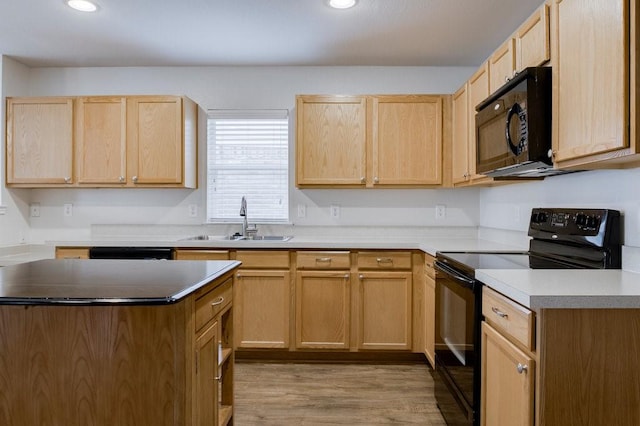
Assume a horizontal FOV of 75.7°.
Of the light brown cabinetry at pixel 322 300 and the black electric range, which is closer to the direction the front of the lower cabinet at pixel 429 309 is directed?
the light brown cabinetry

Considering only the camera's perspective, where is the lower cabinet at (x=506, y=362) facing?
facing the viewer and to the left of the viewer

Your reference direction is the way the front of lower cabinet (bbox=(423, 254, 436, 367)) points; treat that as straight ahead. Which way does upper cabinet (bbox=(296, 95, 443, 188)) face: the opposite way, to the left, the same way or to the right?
to the left

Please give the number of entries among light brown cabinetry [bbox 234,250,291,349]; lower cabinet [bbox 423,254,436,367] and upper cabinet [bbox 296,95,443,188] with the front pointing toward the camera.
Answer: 2

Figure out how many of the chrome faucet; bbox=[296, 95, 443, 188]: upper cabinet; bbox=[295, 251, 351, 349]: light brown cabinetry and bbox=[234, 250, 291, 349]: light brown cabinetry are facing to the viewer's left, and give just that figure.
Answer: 0

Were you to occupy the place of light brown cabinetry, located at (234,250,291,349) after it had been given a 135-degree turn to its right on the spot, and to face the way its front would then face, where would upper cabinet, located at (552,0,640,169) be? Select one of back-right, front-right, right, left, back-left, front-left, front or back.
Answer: back

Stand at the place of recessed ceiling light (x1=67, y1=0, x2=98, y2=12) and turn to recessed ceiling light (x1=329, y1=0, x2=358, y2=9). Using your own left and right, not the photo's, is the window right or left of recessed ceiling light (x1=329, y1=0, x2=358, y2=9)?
left

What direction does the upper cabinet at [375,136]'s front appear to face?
toward the camera

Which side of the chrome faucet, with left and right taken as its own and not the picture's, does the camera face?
front

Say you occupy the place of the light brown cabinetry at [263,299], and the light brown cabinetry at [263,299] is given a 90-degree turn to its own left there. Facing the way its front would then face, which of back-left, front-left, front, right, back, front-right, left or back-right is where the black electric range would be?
front-right

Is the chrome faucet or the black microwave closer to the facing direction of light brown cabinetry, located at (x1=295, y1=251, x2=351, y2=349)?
the black microwave

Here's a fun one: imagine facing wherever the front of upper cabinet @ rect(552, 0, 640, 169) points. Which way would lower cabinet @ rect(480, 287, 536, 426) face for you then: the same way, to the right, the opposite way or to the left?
the same way

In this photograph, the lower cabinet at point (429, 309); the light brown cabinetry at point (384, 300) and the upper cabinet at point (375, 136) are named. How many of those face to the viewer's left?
1

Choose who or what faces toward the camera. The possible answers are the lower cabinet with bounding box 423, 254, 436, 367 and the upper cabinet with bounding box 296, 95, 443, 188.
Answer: the upper cabinet
